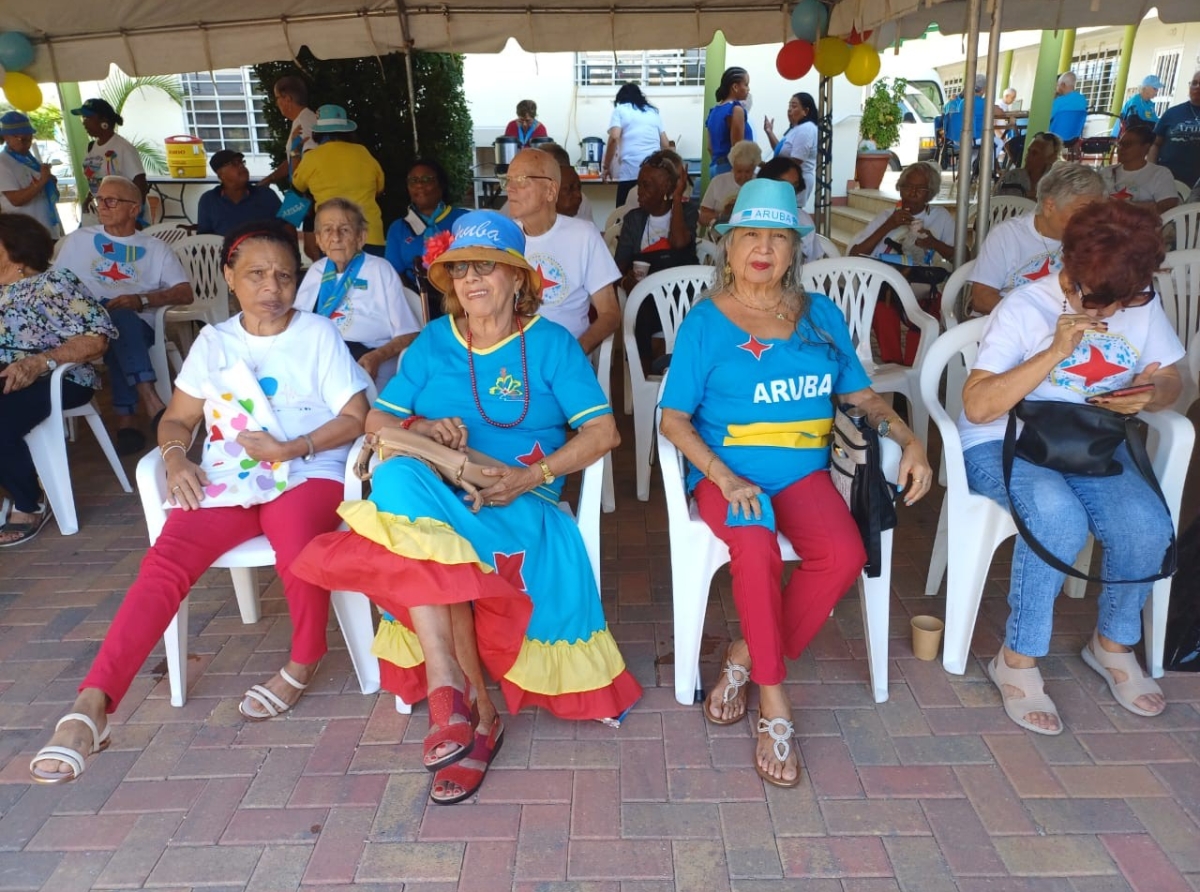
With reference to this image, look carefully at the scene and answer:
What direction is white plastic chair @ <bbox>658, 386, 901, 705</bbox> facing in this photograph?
toward the camera

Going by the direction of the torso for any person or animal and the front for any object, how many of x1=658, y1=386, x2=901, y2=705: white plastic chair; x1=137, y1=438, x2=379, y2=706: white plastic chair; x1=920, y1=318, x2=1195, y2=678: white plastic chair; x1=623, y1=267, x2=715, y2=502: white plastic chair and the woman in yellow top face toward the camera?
4

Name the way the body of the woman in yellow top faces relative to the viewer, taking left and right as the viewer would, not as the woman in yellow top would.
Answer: facing away from the viewer

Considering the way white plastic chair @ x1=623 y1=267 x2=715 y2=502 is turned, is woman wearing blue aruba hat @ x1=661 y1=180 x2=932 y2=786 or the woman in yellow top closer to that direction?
the woman wearing blue aruba hat

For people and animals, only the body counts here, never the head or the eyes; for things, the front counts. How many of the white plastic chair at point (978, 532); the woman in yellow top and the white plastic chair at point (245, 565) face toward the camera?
2

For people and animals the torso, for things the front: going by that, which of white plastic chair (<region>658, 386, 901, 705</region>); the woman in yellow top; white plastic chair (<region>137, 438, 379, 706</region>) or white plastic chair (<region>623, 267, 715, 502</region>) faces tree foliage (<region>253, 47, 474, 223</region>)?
the woman in yellow top

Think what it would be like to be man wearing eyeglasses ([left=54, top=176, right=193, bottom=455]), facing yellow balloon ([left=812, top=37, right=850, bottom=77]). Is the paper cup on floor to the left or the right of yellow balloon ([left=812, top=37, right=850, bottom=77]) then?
right

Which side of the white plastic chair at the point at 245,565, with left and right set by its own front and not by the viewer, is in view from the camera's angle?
front

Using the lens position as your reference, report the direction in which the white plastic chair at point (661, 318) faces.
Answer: facing the viewer

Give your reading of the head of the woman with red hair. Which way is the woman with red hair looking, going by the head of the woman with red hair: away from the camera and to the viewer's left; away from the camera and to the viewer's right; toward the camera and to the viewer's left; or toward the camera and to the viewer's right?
toward the camera and to the viewer's left

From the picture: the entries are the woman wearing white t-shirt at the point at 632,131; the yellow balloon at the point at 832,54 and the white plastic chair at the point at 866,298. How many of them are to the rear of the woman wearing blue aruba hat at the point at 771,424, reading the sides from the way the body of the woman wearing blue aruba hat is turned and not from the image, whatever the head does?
3

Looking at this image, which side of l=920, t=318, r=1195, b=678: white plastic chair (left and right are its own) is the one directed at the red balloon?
back

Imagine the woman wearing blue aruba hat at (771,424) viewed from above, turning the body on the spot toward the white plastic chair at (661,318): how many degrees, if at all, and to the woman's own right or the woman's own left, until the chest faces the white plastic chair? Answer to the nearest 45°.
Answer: approximately 180°

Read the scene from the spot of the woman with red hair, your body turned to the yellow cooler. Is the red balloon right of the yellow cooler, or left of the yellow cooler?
right

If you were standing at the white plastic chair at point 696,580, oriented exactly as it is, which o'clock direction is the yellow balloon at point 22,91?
The yellow balloon is roughly at 4 o'clock from the white plastic chair.

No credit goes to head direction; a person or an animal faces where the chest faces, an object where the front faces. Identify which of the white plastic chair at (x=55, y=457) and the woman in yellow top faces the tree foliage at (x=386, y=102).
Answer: the woman in yellow top

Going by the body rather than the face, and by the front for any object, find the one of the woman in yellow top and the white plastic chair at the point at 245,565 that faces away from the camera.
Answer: the woman in yellow top

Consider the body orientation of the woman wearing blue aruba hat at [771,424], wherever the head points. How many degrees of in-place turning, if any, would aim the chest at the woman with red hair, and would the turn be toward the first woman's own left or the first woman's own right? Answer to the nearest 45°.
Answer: approximately 90° to the first woman's own left

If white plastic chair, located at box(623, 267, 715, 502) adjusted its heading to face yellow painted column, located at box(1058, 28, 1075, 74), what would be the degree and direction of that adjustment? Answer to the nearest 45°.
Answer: approximately 135° to its left
